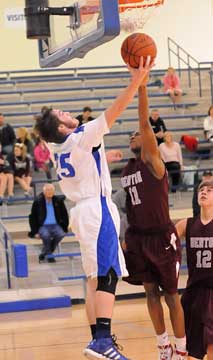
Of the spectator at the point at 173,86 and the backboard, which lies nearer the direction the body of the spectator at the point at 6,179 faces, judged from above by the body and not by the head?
the backboard

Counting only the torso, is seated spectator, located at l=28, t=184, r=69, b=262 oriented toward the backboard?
yes

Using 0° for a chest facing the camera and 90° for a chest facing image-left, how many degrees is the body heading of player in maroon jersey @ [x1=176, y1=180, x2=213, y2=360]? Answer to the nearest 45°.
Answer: approximately 0°

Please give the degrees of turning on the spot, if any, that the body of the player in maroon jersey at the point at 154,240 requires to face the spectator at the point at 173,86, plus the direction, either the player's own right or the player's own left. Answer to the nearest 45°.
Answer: approximately 135° to the player's own right

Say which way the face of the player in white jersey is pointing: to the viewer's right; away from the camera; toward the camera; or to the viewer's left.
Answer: to the viewer's right

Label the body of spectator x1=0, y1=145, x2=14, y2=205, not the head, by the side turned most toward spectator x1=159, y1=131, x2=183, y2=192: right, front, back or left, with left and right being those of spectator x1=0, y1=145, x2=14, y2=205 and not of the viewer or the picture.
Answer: left

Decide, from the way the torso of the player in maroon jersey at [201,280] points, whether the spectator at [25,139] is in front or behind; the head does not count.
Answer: behind

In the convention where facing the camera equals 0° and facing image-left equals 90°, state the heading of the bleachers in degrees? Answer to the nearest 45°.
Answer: approximately 0°
